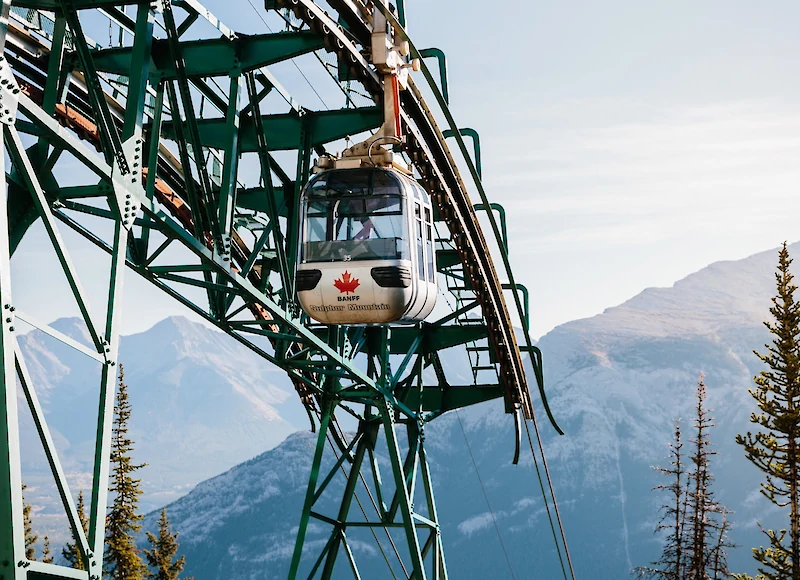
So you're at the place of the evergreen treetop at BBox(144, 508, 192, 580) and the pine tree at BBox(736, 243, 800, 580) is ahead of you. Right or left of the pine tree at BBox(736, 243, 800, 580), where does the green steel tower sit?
right

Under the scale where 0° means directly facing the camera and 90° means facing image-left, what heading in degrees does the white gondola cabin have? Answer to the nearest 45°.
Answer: approximately 0°
